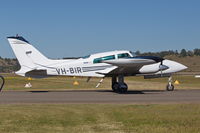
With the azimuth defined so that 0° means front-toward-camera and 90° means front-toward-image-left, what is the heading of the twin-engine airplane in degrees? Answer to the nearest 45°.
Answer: approximately 270°
